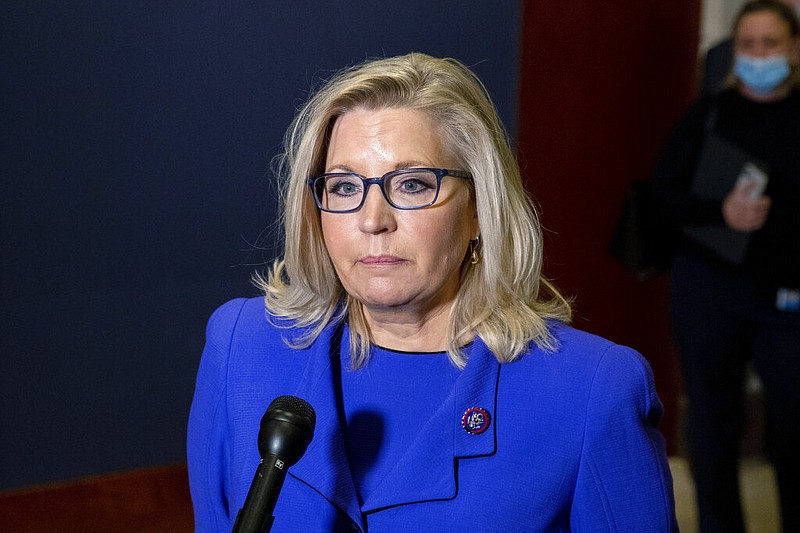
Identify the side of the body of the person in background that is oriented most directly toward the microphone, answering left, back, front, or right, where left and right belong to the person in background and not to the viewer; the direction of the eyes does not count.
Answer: front

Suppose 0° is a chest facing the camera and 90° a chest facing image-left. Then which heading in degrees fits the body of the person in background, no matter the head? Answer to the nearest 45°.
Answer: approximately 0°

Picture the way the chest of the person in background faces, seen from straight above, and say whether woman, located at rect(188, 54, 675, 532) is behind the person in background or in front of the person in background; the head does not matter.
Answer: in front
